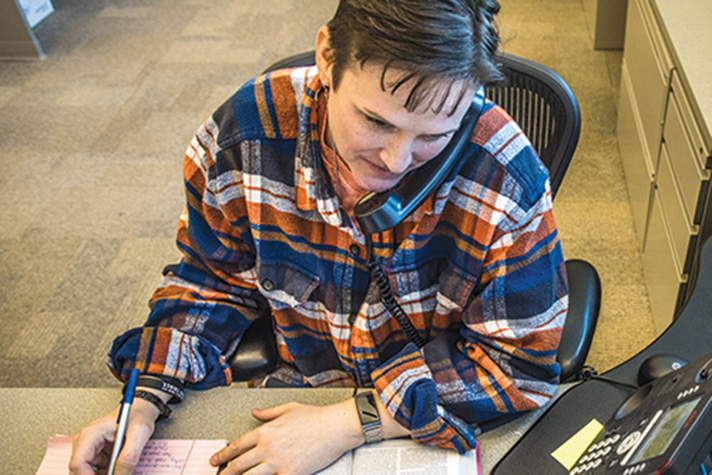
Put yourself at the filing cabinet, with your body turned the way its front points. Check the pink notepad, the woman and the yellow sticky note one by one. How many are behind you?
0

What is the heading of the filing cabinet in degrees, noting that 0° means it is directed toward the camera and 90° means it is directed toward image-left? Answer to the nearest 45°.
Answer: approximately 45°

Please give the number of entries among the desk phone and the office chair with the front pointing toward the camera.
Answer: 1

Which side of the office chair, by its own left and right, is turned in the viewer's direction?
front

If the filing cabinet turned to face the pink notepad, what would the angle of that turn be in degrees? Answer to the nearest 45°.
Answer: approximately 45° to its left

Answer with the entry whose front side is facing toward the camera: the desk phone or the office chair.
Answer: the office chair

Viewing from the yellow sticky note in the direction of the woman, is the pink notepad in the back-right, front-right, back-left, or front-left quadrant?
front-left

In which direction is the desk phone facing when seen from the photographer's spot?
facing away from the viewer and to the left of the viewer

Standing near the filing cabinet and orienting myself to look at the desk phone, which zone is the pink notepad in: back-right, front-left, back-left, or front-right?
front-right

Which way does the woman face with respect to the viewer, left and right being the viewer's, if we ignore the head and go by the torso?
facing the viewer

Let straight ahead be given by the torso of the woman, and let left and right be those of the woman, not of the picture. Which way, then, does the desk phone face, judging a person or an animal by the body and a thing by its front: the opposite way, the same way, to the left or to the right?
to the right

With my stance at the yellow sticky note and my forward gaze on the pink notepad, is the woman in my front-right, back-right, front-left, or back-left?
front-right
